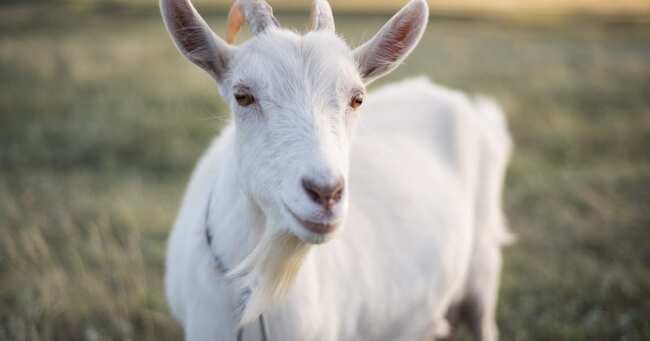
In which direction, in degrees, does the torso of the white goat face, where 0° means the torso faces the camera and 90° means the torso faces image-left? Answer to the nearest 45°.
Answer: approximately 45°
